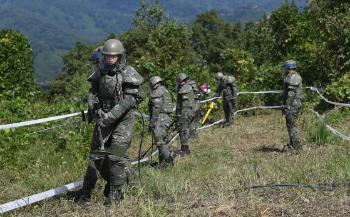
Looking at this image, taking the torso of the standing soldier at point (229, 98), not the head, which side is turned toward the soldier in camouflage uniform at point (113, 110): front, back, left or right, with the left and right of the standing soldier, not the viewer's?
left

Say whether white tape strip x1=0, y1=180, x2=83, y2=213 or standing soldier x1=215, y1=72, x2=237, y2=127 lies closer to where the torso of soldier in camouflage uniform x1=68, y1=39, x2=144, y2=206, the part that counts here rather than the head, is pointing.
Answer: the white tape strip

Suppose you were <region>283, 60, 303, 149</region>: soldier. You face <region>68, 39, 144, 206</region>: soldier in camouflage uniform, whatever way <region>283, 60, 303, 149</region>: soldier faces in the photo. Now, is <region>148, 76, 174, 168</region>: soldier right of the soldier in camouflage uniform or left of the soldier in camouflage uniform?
right

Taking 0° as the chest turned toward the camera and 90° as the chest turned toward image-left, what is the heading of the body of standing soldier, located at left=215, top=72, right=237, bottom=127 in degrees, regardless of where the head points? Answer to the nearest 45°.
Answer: approximately 90°

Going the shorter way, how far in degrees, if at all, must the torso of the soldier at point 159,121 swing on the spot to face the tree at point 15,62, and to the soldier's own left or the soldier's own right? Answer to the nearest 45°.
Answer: approximately 90° to the soldier's own right

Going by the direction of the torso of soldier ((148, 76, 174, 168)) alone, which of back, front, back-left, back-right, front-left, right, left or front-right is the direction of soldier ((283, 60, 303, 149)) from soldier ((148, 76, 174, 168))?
back-left

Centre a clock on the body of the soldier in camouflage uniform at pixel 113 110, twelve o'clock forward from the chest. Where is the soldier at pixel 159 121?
The soldier is roughly at 5 o'clock from the soldier in camouflage uniform.

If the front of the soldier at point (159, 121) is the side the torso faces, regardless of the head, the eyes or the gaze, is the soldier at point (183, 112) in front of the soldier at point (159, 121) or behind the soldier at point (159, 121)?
behind

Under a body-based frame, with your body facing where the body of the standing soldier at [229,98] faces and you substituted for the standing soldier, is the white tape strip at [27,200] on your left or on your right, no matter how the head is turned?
on your left
